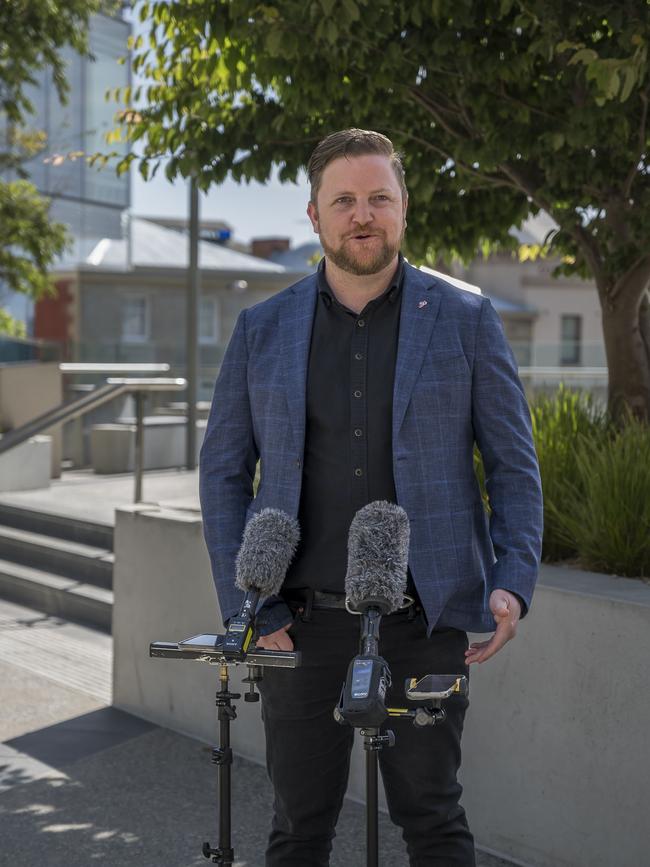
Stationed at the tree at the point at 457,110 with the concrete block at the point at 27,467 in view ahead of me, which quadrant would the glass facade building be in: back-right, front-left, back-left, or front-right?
front-right

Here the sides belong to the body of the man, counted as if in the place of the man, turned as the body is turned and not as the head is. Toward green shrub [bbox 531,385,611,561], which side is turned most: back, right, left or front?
back

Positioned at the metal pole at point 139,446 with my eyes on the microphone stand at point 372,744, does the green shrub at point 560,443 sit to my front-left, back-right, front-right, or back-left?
front-left

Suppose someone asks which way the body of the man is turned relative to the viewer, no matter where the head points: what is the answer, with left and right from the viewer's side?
facing the viewer

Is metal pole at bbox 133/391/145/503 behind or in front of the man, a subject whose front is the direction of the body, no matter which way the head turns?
behind

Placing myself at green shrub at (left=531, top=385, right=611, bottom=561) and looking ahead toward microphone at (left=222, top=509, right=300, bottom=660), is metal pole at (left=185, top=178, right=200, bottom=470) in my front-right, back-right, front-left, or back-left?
back-right

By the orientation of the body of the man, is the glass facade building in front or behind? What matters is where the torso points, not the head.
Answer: behind

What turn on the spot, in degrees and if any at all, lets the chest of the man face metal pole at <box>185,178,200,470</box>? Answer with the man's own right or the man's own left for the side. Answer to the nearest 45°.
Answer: approximately 180°

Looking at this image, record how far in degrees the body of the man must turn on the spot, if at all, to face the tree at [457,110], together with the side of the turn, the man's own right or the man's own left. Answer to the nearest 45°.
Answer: approximately 180°

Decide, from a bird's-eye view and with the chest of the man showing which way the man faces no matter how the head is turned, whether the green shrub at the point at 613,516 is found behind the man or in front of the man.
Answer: behind
